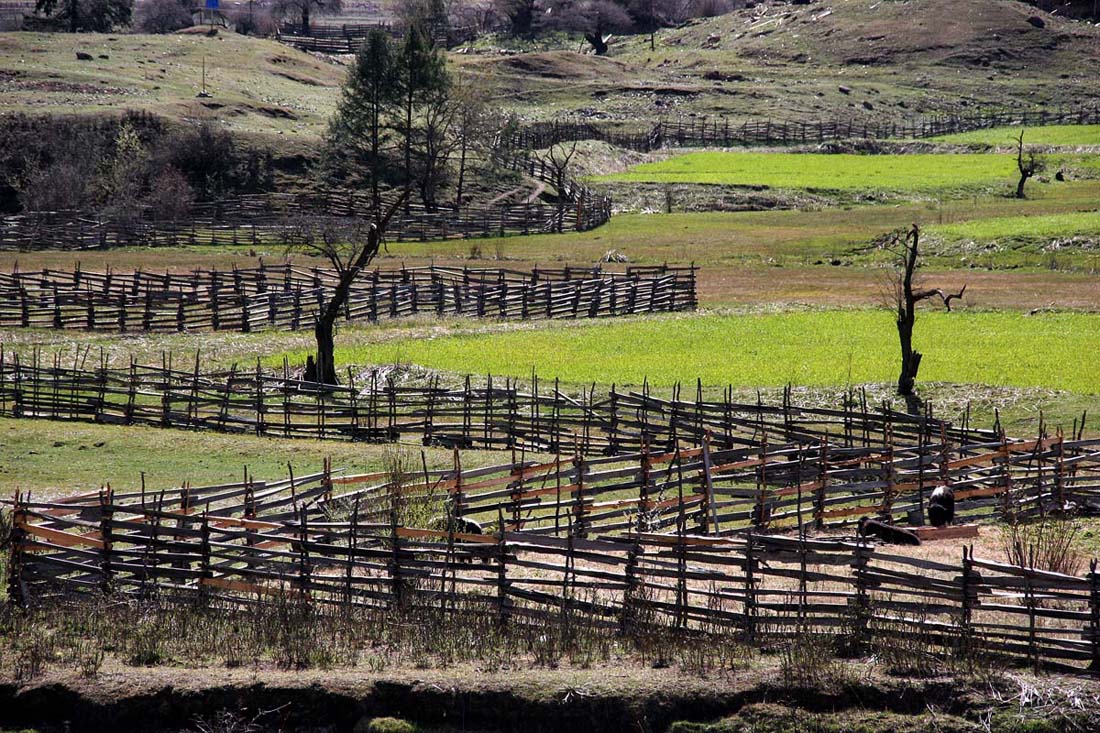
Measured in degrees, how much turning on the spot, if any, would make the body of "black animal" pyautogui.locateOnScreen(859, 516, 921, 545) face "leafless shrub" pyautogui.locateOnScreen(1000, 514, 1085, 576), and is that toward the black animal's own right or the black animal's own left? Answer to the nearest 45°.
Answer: approximately 180°

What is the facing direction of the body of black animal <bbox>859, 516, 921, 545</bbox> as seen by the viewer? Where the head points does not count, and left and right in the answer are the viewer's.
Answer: facing to the left of the viewer

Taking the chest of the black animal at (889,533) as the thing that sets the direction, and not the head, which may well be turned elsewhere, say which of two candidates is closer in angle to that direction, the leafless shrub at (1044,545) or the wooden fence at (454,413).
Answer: the wooden fence

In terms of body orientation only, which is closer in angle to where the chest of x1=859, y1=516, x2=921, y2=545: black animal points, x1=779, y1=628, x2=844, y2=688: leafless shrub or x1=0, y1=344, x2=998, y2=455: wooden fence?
the wooden fence
